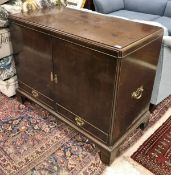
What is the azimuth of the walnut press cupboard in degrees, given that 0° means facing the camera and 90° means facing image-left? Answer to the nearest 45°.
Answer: approximately 45°

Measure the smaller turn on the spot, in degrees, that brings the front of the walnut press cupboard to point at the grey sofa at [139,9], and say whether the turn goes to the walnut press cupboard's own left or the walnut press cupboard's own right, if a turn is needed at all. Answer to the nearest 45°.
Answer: approximately 135° to the walnut press cupboard's own right
